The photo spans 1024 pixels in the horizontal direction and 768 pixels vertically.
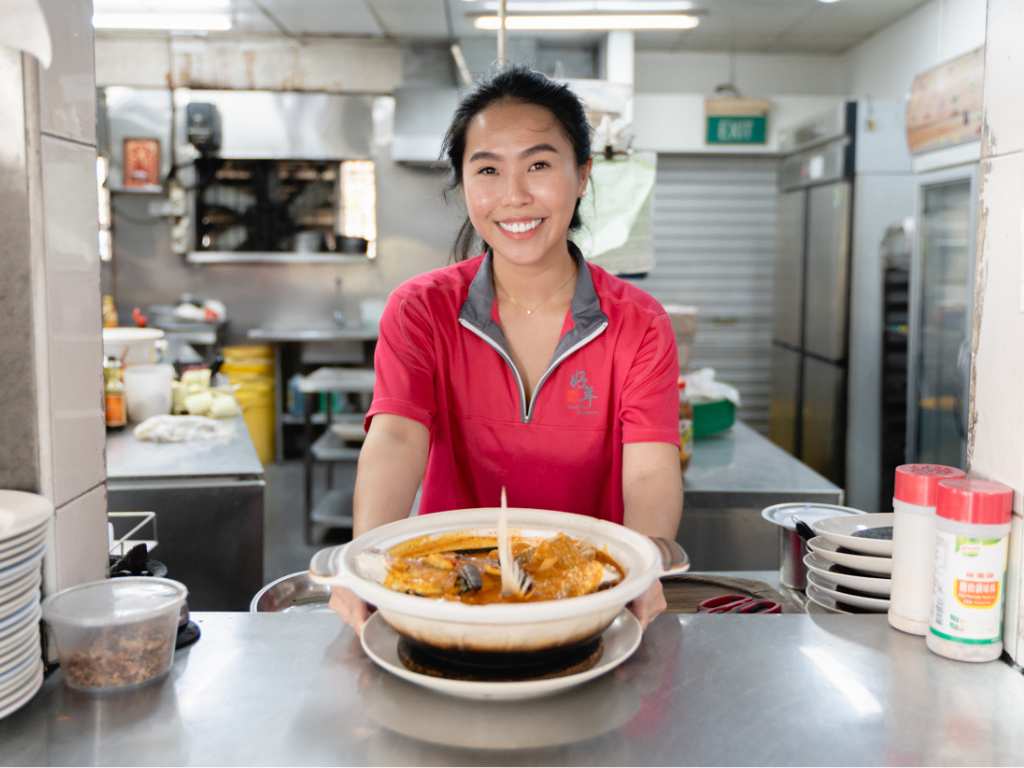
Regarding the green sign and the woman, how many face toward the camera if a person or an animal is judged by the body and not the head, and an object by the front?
2

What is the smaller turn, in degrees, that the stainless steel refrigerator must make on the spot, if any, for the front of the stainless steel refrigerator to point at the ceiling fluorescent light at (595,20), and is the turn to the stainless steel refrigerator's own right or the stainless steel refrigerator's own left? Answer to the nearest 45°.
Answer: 0° — it already faces it

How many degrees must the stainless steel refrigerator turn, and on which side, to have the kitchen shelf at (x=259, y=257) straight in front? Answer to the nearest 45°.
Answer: approximately 45° to its right

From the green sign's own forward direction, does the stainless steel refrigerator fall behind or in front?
in front

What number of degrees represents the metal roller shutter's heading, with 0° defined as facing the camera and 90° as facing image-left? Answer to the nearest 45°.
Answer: approximately 0°

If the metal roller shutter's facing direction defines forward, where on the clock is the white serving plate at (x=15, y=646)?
The white serving plate is roughly at 12 o'clock from the metal roller shutter.

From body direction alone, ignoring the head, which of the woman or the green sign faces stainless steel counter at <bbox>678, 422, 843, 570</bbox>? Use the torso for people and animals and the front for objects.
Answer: the green sign

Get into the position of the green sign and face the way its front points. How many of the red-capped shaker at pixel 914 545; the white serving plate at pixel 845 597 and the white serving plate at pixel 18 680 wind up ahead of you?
3

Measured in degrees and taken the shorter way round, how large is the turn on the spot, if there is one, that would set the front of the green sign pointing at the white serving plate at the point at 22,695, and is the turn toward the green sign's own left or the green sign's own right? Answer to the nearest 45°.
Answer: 0° — it already faces it
